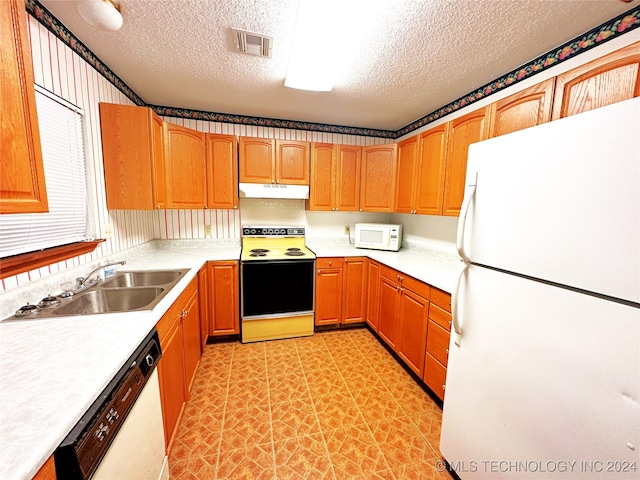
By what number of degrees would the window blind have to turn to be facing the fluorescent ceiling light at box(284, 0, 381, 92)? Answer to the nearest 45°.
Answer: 0° — it already faces it

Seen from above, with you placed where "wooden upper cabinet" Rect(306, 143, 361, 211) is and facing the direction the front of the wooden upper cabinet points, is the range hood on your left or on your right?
on your right

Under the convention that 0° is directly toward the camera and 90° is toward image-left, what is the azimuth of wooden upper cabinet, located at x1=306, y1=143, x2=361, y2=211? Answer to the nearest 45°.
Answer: approximately 0°

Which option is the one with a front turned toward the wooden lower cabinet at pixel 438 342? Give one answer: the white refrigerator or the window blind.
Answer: the window blind

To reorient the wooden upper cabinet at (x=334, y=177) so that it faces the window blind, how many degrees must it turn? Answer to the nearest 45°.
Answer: approximately 45° to its right

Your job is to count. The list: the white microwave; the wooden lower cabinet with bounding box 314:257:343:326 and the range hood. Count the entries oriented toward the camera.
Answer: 3

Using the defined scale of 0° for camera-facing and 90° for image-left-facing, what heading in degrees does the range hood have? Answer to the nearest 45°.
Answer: approximately 0°

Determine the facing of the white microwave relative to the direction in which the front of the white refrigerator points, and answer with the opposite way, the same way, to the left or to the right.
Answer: to the left

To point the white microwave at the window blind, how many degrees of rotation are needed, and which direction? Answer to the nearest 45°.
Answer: approximately 45° to its right

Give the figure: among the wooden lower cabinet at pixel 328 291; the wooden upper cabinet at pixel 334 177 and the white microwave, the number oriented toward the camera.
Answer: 3
